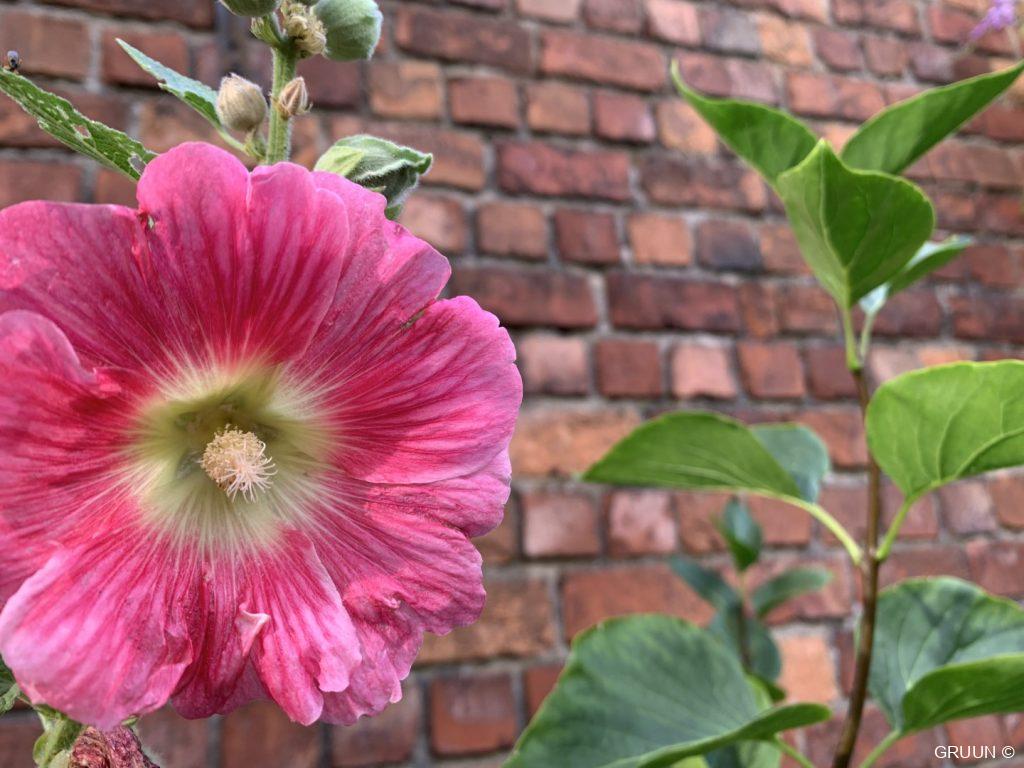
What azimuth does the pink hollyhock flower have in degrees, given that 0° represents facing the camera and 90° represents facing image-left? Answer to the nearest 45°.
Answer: approximately 0°
